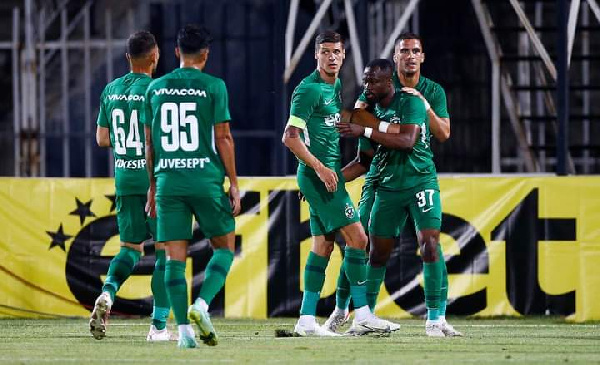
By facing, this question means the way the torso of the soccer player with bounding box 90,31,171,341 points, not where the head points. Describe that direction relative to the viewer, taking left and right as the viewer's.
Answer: facing away from the viewer and to the right of the viewer

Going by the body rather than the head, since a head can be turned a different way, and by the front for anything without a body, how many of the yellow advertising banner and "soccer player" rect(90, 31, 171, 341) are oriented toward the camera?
1

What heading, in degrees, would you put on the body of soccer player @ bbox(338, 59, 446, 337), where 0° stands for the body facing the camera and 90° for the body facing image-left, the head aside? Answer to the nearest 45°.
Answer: approximately 45°

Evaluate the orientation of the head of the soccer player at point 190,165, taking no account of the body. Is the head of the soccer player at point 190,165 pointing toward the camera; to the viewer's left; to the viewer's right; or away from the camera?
away from the camera

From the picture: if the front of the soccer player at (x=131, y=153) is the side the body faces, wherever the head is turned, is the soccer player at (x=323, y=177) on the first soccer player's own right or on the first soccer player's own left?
on the first soccer player's own right

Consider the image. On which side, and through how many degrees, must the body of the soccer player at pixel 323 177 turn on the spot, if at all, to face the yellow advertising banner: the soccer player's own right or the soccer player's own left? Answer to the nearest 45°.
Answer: approximately 135° to the soccer player's own left

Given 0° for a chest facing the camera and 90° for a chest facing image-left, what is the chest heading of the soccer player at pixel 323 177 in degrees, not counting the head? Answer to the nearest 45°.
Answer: approximately 315°
